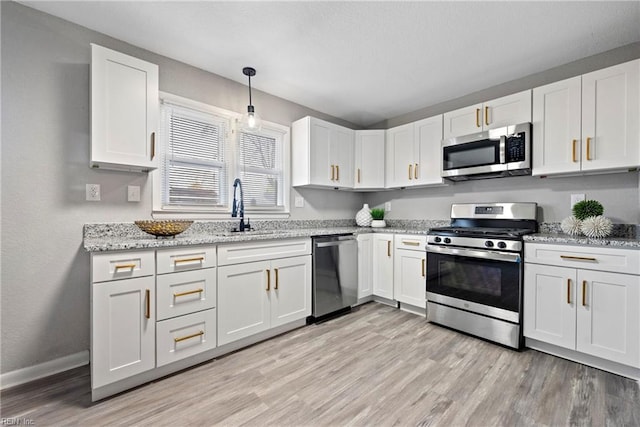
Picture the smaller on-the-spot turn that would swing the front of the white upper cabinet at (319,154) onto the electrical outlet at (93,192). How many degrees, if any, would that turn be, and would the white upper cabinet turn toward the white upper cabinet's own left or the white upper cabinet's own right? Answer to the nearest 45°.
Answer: approximately 90° to the white upper cabinet's own right

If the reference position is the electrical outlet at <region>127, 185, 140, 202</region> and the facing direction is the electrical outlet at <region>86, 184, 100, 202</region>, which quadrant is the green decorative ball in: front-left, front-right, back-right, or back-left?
back-left

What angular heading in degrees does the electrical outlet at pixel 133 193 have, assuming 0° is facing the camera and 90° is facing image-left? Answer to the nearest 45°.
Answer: approximately 0°

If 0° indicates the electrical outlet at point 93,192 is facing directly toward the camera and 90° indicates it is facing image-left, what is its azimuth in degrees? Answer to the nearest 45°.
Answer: approximately 0°

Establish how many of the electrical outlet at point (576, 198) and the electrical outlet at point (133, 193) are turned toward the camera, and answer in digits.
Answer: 2

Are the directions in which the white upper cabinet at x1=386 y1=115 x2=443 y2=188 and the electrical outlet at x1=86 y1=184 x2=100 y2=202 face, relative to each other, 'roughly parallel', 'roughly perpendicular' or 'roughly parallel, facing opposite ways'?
roughly perpendicular
